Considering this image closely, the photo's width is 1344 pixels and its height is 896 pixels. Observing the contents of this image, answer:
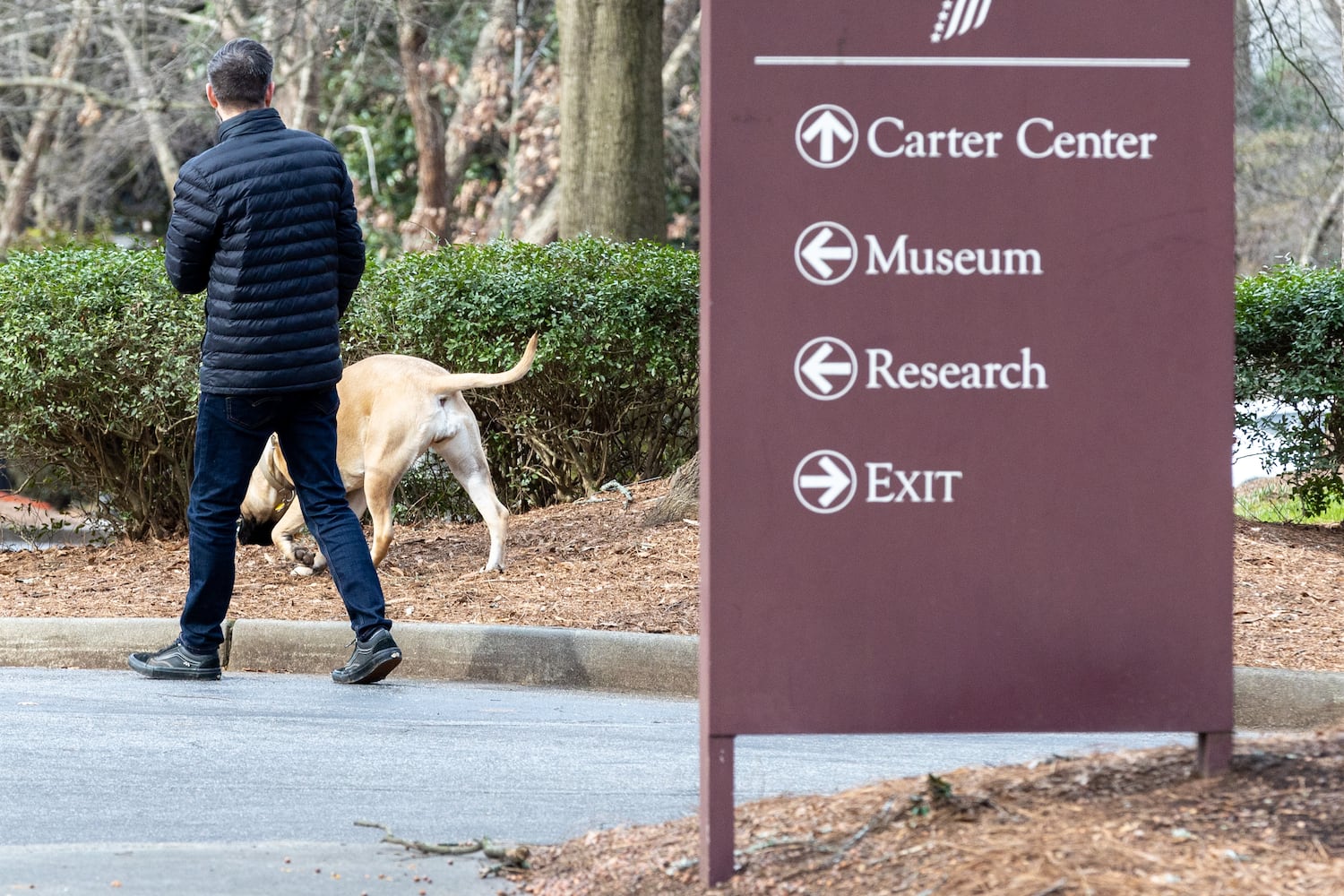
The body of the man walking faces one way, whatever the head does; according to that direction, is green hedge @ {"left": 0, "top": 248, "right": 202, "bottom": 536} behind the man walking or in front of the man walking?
in front

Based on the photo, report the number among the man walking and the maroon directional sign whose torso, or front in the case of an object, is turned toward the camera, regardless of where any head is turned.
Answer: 1

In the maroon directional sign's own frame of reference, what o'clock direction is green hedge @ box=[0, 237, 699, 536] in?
The green hedge is roughly at 5 o'clock from the maroon directional sign.

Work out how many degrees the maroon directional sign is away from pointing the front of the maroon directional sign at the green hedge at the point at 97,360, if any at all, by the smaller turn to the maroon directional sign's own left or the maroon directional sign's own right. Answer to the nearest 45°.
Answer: approximately 135° to the maroon directional sign's own right

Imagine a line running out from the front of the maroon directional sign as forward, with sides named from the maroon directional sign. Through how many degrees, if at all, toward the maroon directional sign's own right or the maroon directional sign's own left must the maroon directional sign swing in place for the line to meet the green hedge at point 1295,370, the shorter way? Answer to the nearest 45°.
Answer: approximately 180°

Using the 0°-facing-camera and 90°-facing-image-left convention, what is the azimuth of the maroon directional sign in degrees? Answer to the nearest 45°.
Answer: approximately 0°

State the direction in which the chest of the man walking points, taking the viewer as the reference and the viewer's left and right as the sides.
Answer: facing away from the viewer and to the left of the viewer

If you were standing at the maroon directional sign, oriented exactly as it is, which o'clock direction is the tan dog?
The tan dog is roughly at 5 o'clock from the maroon directional sign.
